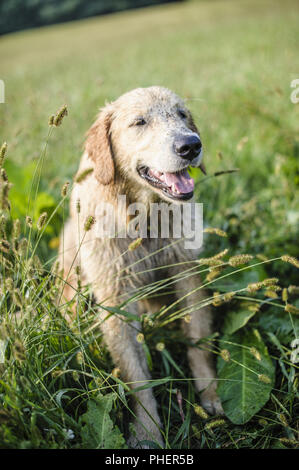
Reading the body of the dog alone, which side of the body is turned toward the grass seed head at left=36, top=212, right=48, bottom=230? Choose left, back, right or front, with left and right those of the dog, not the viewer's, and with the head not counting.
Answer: right

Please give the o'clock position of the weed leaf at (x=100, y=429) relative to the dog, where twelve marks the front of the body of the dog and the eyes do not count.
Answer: The weed leaf is roughly at 2 o'clock from the dog.

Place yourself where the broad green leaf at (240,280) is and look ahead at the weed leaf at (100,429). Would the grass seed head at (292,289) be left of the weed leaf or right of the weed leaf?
left

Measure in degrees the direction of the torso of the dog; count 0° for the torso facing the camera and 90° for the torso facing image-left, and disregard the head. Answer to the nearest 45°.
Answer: approximately 315°

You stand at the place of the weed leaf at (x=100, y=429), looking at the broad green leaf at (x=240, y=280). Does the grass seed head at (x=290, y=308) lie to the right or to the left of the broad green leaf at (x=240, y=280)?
right
